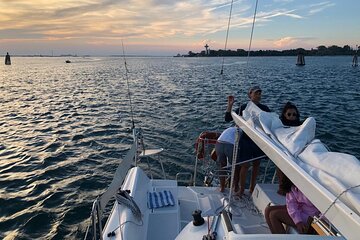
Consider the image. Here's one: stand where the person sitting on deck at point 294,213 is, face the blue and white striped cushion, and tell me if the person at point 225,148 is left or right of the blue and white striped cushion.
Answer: right

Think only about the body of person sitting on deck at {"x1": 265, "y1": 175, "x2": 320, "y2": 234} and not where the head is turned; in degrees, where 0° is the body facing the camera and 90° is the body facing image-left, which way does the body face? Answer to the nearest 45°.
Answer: approximately 90°

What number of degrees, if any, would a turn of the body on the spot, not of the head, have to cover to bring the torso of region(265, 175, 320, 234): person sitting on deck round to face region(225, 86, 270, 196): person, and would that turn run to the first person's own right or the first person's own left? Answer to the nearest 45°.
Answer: approximately 45° to the first person's own right

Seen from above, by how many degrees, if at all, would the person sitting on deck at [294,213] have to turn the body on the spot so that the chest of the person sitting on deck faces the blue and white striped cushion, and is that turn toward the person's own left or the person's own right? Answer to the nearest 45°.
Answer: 0° — they already face it
